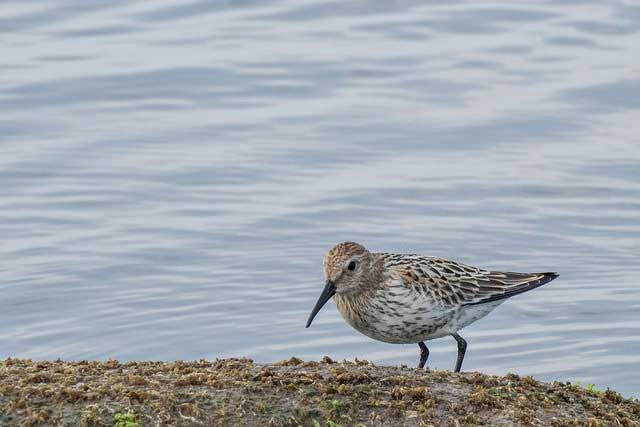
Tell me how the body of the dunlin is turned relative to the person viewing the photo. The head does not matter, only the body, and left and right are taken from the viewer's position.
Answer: facing to the left of the viewer
